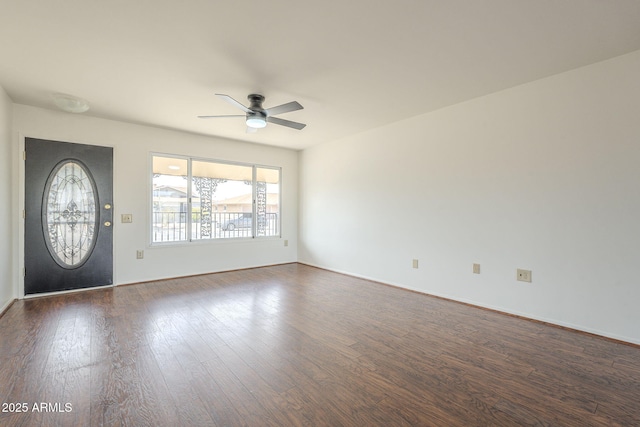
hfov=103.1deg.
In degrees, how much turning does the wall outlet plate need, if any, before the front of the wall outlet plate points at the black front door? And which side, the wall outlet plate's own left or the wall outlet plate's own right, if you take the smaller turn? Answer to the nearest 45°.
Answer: approximately 45° to the wall outlet plate's own right

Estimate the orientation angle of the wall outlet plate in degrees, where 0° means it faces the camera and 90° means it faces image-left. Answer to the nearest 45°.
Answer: approximately 0°
